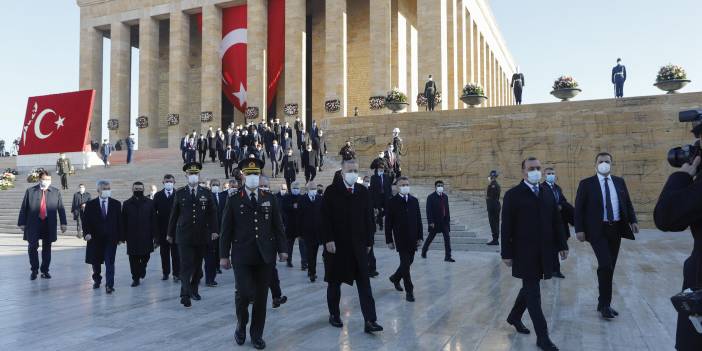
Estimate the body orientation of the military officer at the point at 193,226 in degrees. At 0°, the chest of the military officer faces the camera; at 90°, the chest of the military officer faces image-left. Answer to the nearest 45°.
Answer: approximately 0°

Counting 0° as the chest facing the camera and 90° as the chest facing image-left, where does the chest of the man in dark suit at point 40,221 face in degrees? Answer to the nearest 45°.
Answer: approximately 0°

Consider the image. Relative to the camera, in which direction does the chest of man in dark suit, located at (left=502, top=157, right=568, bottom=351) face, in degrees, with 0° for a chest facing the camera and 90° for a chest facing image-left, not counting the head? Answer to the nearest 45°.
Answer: approximately 315°

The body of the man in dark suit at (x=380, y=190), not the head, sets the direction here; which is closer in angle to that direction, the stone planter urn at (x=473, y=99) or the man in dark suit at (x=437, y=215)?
the man in dark suit

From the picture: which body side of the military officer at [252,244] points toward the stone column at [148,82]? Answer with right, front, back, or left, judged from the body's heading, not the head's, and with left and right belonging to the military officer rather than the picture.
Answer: back

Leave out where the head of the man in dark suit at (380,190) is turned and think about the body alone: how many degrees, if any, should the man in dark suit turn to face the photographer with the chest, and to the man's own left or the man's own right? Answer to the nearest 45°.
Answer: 0° — they already face them

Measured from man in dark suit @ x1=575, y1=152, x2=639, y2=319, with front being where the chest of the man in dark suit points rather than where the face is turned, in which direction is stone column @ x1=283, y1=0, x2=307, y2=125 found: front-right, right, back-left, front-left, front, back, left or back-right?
back-right
